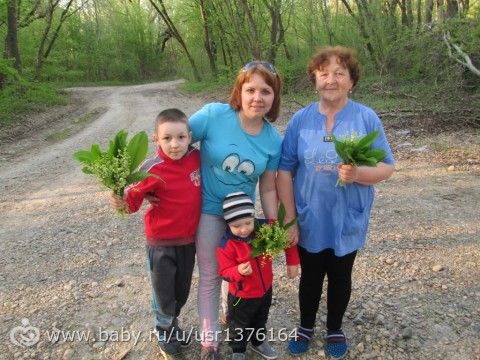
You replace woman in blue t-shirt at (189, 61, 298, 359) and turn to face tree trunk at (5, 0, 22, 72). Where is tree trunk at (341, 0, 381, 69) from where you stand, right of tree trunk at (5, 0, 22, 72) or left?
right

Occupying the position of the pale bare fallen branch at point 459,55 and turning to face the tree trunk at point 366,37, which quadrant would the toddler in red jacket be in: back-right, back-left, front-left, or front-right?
back-left

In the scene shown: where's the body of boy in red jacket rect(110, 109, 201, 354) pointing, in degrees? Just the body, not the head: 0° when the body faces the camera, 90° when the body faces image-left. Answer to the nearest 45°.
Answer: approximately 0°

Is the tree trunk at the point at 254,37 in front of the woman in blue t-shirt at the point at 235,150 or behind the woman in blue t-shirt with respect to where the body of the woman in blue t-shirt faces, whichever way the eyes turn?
behind
